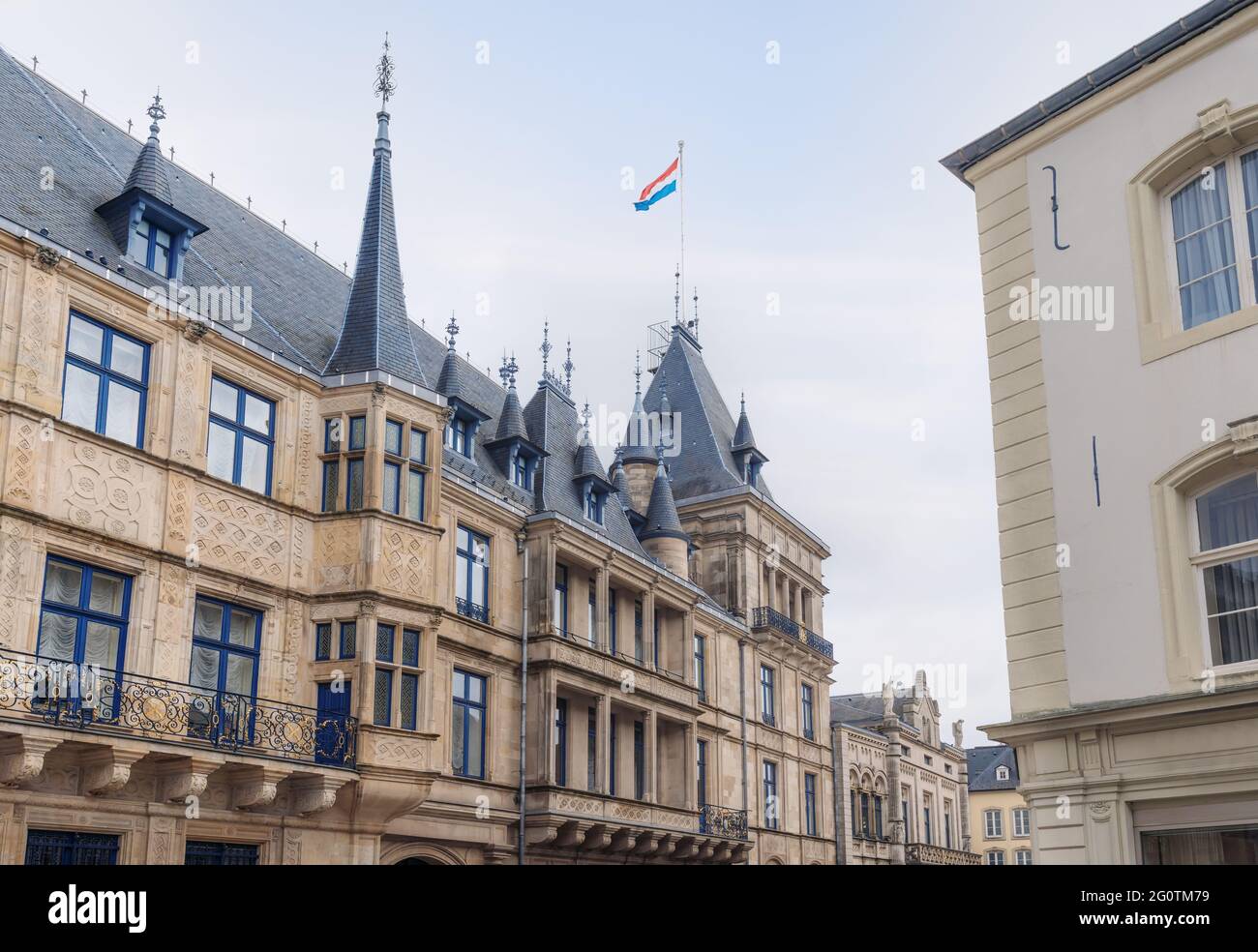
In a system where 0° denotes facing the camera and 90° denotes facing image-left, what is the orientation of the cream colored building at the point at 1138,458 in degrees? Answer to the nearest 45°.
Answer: approximately 45°
